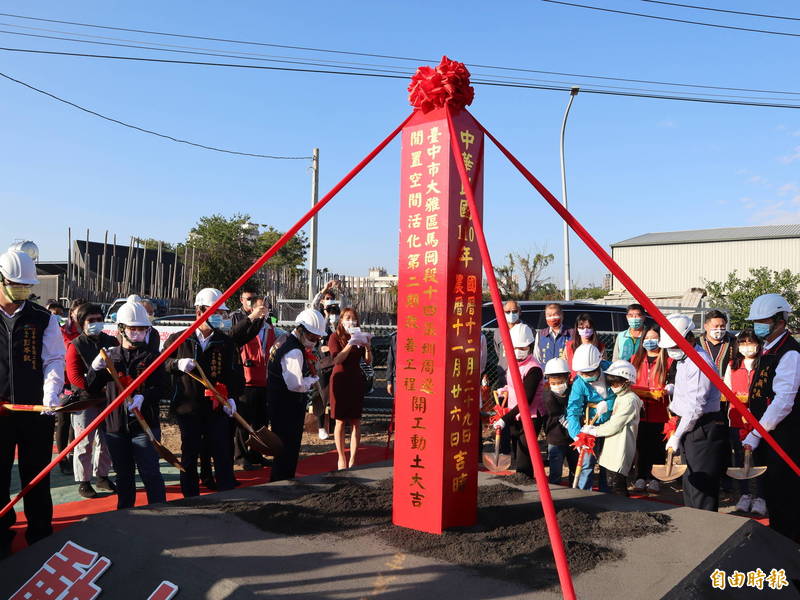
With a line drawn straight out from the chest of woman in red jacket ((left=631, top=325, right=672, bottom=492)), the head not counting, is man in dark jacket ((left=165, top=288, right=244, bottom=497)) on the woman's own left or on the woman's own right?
on the woman's own right

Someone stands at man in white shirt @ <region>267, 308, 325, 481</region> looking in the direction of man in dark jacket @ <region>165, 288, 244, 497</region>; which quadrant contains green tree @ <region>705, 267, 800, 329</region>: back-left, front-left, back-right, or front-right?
back-right

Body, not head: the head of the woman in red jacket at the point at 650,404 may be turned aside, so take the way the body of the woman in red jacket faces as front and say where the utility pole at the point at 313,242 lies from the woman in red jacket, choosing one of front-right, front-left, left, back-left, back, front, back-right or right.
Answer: back-right

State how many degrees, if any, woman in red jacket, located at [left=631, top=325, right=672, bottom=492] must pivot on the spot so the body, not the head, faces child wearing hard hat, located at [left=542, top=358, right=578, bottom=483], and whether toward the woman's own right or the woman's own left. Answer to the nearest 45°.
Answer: approximately 45° to the woman's own right

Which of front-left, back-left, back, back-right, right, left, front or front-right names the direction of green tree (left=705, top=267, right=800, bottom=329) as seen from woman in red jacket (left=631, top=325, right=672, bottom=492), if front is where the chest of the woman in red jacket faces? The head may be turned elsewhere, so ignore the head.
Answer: back

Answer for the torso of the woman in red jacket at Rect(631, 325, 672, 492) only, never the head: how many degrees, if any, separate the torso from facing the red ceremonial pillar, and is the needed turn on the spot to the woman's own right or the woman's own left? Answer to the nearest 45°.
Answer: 0° — they already face it

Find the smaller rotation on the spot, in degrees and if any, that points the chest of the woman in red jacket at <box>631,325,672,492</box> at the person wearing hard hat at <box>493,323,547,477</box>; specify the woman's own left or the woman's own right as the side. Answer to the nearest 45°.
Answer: approximately 45° to the woman's own right

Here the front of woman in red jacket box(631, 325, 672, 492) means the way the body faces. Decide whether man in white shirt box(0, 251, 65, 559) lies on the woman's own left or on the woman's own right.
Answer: on the woman's own right

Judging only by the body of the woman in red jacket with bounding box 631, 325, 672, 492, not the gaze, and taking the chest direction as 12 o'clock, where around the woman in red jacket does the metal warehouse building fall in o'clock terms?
The metal warehouse building is roughly at 6 o'clock from the woman in red jacket.

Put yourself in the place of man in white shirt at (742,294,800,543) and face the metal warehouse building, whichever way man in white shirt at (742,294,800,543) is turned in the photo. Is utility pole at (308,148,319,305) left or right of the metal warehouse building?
left

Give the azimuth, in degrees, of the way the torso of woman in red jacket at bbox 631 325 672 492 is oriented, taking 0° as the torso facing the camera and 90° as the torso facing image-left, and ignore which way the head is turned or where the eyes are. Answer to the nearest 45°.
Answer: approximately 0°
